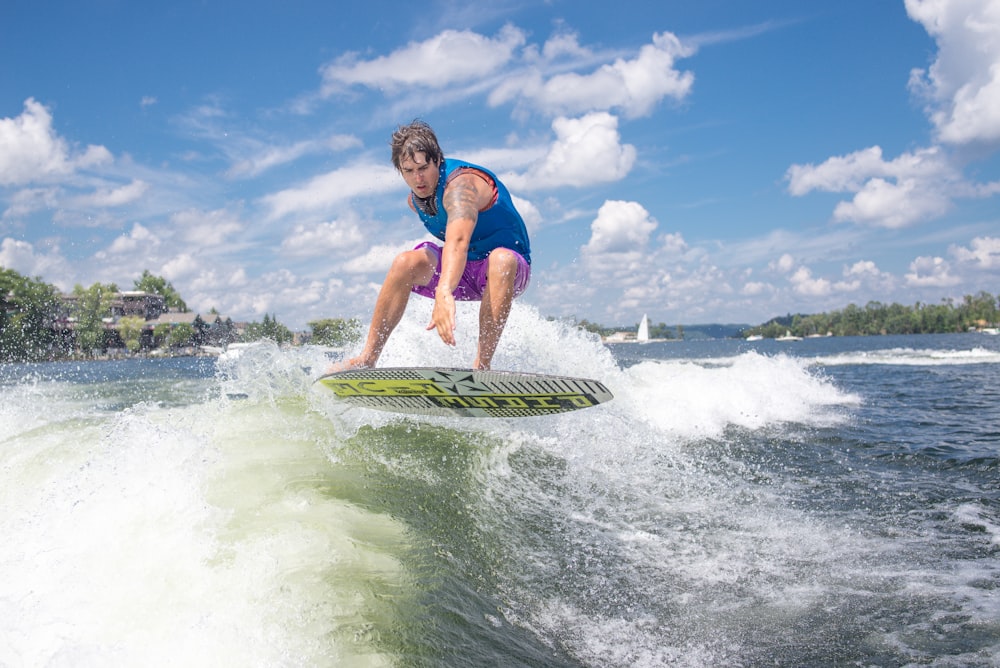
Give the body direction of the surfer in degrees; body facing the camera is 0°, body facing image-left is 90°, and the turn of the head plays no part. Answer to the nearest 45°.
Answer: approximately 45°

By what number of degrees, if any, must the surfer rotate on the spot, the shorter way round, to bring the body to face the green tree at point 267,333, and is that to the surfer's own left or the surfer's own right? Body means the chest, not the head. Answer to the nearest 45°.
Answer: approximately 135° to the surfer's own right
